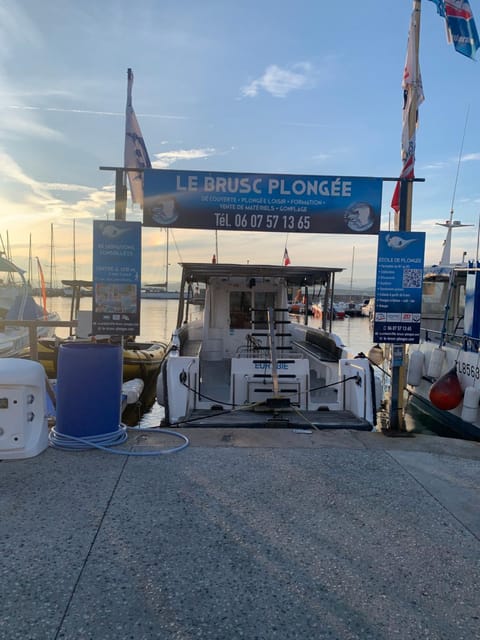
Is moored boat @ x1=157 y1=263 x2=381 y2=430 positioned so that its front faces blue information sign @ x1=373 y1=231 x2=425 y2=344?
no

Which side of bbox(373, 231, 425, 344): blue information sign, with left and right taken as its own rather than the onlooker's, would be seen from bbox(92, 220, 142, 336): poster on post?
right

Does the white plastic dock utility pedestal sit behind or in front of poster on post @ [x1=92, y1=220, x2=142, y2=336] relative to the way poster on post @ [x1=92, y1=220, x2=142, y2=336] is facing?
in front

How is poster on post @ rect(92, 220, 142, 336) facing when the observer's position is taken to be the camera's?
facing the viewer

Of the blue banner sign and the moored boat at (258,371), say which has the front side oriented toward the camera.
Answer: the blue banner sign

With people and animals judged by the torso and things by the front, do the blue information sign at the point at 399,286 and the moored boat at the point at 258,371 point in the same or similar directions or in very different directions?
very different directions

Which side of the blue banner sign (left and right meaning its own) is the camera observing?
front

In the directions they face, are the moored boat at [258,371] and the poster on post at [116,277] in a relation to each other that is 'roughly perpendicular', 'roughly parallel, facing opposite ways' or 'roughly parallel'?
roughly parallel, facing opposite ways

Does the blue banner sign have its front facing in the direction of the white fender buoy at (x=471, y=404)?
no

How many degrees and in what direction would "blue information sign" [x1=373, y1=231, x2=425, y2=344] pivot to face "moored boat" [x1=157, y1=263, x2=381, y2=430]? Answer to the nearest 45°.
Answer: approximately 135° to its right

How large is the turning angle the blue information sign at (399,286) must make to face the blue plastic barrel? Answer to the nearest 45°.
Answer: approximately 45° to its right

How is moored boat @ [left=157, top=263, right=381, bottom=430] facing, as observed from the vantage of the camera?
facing away from the viewer

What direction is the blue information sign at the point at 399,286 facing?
toward the camera

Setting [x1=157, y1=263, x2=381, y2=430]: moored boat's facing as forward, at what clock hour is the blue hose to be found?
The blue hose is roughly at 7 o'clock from the moored boat.

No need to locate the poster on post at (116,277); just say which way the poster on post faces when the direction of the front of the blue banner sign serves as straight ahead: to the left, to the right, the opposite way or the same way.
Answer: the same way

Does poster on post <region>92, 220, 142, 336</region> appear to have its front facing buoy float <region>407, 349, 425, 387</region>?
no
